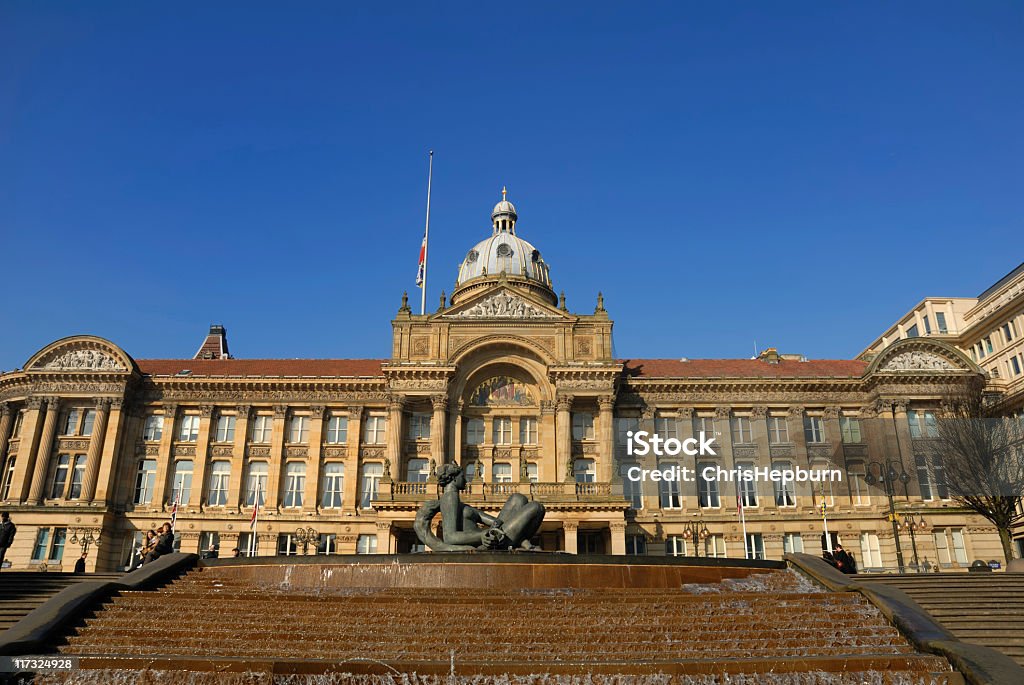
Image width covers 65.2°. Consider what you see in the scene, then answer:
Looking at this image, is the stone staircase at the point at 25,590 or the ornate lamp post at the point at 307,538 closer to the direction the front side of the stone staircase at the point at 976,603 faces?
the stone staircase

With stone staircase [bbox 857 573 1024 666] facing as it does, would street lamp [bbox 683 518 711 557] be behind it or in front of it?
behind

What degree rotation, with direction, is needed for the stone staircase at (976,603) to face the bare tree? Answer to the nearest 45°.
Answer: approximately 180°

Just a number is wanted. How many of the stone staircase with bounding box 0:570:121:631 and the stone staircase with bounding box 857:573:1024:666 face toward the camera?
2

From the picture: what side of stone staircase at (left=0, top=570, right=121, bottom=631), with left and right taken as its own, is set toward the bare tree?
left

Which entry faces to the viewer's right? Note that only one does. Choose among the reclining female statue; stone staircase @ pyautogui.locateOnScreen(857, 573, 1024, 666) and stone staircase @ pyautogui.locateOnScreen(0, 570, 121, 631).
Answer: the reclining female statue

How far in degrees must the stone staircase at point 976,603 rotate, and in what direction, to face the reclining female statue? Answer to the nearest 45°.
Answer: approximately 90° to its right

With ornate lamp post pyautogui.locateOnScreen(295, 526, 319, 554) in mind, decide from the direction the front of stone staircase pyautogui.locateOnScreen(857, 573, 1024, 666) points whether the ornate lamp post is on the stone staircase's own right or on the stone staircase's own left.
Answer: on the stone staircase's own right

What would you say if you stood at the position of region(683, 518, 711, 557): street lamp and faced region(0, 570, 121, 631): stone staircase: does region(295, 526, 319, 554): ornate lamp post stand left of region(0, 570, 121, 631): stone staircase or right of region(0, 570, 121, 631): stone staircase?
right

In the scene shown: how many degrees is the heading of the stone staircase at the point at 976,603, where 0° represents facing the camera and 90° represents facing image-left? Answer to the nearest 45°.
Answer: approximately 0°

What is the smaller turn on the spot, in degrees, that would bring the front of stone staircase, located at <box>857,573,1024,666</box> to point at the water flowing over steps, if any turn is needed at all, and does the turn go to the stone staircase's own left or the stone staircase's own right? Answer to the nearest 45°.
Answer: approximately 45° to the stone staircase's own right
